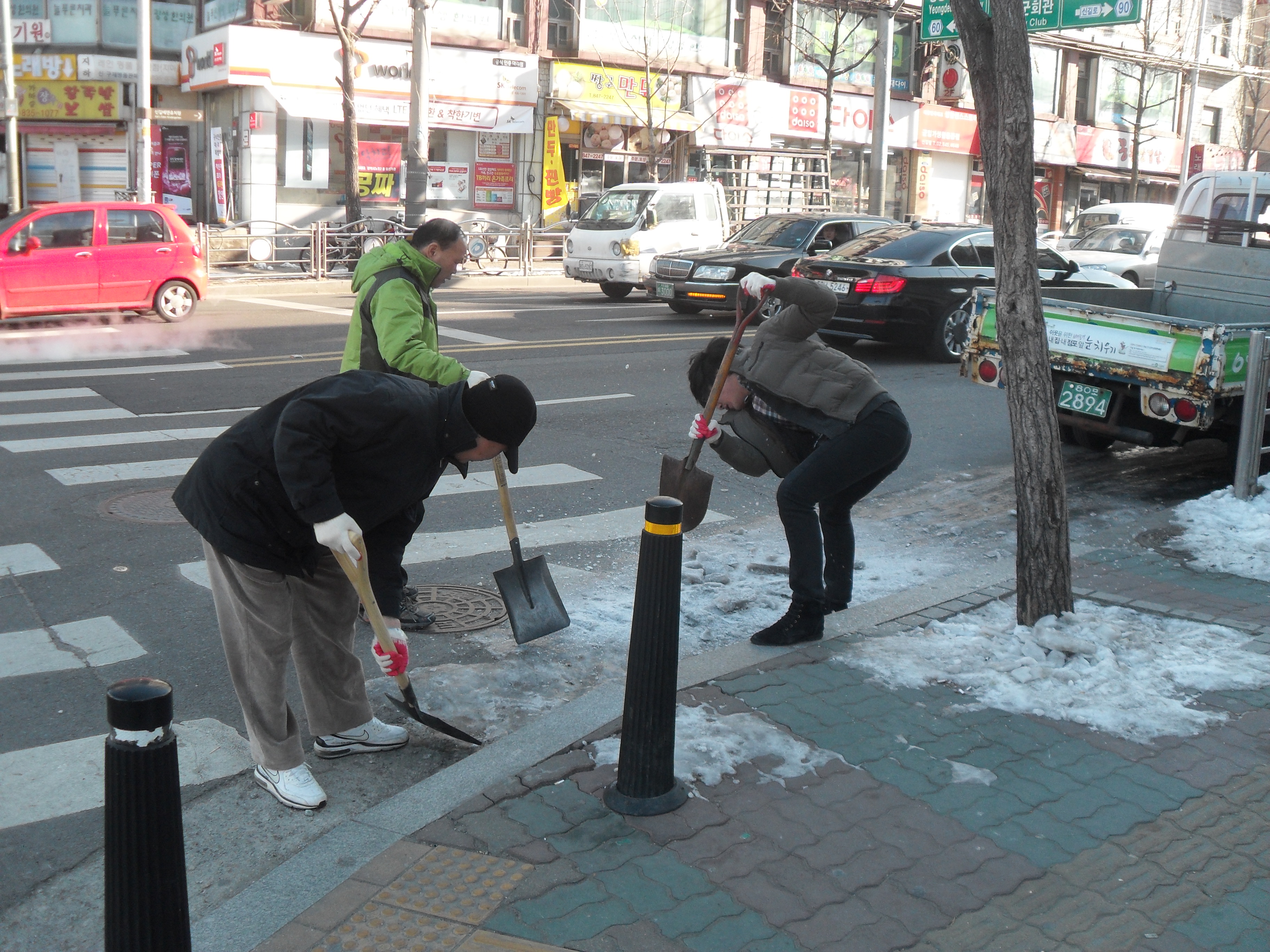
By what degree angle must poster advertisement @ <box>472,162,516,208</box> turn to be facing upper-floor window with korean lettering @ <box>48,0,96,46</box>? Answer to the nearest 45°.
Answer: approximately 90° to its right

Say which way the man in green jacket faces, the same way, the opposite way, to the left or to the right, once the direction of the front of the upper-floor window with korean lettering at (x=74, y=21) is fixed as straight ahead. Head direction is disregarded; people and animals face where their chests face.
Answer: to the left

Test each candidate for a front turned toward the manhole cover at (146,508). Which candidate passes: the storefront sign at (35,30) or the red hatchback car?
the storefront sign

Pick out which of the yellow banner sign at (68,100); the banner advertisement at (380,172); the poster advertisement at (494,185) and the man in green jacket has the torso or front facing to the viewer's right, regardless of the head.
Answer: the man in green jacket

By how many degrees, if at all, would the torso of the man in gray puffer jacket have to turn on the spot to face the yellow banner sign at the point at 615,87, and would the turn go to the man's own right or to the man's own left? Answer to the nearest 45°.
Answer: approximately 90° to the man's own right

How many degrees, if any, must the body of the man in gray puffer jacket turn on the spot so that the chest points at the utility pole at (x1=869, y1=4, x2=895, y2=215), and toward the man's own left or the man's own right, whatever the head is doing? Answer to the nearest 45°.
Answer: approximately 90° to the man's own right

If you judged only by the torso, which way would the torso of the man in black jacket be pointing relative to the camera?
to the viewer's right

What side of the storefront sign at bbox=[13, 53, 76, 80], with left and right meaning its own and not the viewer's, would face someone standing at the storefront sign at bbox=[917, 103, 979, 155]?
left

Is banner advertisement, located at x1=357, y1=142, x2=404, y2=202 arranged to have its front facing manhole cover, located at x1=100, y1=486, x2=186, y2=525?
yes

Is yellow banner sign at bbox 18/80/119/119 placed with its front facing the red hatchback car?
yes

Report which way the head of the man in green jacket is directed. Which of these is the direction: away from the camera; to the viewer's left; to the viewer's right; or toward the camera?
to the viewer's right

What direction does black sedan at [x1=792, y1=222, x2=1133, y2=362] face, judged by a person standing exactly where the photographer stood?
facing away from the viewer and to the right of the viewer

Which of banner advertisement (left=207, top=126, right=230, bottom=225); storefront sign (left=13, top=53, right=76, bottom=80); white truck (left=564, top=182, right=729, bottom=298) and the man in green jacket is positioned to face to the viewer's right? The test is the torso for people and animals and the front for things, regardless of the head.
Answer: the man in green jacket

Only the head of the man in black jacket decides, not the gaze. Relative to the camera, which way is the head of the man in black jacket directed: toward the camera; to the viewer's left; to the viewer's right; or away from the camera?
to the viewer's right

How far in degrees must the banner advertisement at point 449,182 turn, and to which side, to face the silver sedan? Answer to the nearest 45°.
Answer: approximately 45° to its left

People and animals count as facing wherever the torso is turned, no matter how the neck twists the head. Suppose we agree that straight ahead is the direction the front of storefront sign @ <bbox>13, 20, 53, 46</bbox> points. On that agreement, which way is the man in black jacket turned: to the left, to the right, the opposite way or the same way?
to the left

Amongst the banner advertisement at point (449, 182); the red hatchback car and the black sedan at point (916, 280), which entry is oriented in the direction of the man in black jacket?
the banner advertisement
